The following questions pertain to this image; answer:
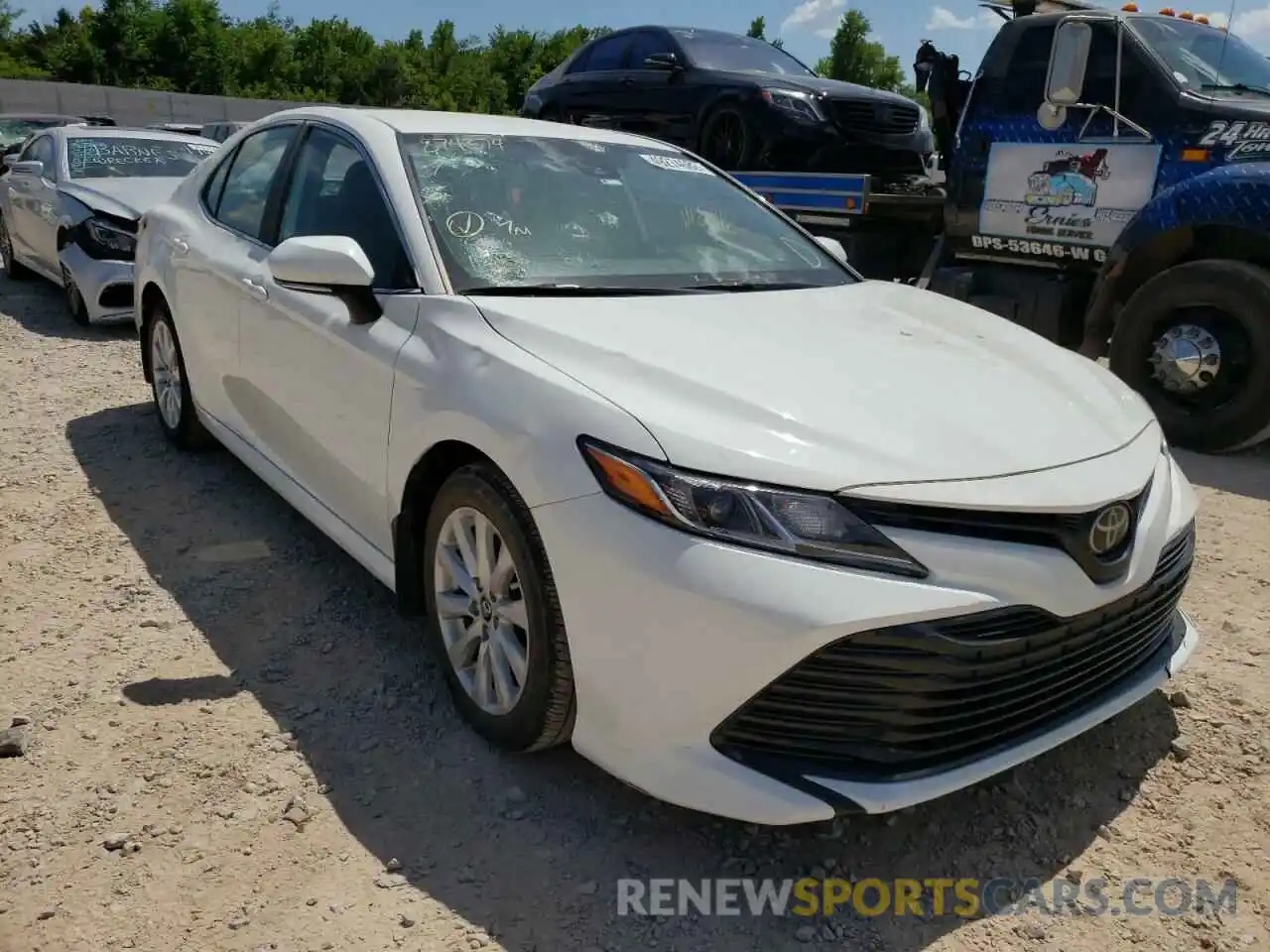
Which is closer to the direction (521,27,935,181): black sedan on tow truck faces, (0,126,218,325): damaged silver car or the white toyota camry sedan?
the white toyota camry sedan

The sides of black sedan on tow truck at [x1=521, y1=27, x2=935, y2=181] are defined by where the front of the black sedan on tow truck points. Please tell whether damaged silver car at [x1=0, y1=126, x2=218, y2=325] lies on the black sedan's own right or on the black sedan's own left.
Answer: on the black sedan's own right

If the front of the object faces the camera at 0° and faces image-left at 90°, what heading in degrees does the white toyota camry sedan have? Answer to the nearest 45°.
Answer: approximately 315°

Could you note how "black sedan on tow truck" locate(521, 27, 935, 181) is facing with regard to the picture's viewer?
facing the viewer and to the right of the viewer

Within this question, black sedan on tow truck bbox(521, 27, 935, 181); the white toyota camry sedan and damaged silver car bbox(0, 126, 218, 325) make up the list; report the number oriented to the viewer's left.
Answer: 0

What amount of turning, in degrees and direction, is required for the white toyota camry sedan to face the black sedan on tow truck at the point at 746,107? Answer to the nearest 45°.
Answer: approximately 135° to its left

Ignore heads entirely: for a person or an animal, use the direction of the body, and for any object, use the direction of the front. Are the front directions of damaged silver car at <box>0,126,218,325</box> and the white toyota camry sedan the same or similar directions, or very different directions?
same or similar directions

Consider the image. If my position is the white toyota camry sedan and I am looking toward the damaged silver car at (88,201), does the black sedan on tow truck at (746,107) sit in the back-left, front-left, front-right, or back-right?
front-right

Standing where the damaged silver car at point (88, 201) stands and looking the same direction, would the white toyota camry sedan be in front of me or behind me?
in front

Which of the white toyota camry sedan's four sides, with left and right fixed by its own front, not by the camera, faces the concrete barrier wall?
back
